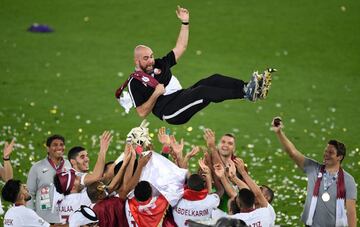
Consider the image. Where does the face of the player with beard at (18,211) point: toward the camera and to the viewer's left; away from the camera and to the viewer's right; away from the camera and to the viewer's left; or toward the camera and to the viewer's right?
away from the camera and to the viewer's right

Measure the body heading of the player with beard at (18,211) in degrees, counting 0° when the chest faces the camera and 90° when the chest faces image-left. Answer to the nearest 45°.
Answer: approximately 225°

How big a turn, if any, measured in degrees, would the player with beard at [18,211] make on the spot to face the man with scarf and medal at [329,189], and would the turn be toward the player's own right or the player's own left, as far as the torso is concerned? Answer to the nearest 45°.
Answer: approximately 45° to the player's own right

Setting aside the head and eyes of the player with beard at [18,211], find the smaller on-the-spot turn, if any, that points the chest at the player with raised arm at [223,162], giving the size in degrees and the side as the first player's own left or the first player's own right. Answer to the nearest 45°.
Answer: approximately 45° to the first player's own right
